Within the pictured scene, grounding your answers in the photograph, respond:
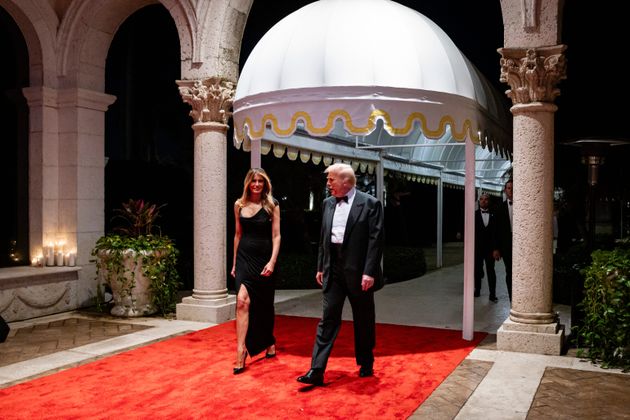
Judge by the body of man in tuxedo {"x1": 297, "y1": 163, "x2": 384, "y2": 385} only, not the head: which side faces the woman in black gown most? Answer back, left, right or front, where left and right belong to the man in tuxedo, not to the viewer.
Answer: right

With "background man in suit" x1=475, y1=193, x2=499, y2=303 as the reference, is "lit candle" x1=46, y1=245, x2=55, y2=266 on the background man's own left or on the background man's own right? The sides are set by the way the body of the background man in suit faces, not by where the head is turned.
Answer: on the background man's own right

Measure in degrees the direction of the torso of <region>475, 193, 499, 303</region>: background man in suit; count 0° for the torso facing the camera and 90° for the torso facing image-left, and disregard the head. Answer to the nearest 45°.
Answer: approximately 0°

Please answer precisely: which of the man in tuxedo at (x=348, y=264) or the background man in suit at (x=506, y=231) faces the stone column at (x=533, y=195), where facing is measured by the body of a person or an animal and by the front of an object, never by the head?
the background man in suit

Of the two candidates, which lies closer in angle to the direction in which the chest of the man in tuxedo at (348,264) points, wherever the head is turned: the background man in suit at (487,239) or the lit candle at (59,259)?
the lit candle

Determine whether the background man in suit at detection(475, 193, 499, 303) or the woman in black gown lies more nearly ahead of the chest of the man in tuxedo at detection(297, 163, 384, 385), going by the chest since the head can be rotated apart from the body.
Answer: the woman in black gown

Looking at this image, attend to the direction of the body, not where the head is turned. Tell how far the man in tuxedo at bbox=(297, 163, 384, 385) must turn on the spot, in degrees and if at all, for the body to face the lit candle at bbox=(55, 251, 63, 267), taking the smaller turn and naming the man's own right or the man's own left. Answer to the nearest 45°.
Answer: approximately 90° to the man's own right

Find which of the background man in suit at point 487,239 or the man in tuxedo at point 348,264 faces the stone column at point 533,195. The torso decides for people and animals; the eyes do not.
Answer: the background man in suit

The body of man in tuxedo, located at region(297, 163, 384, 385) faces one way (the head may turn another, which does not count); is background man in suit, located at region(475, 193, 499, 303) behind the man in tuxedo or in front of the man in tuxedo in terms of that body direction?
behind

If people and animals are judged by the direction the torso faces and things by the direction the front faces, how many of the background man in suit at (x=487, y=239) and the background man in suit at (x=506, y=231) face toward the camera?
2

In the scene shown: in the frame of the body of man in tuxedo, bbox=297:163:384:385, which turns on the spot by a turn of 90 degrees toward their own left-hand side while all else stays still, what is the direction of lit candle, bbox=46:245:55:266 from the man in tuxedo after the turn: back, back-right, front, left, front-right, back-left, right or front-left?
back

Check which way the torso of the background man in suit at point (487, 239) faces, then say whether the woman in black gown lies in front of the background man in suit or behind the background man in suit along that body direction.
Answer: in front

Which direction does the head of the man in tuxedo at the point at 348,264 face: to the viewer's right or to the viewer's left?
to the viewer's left
